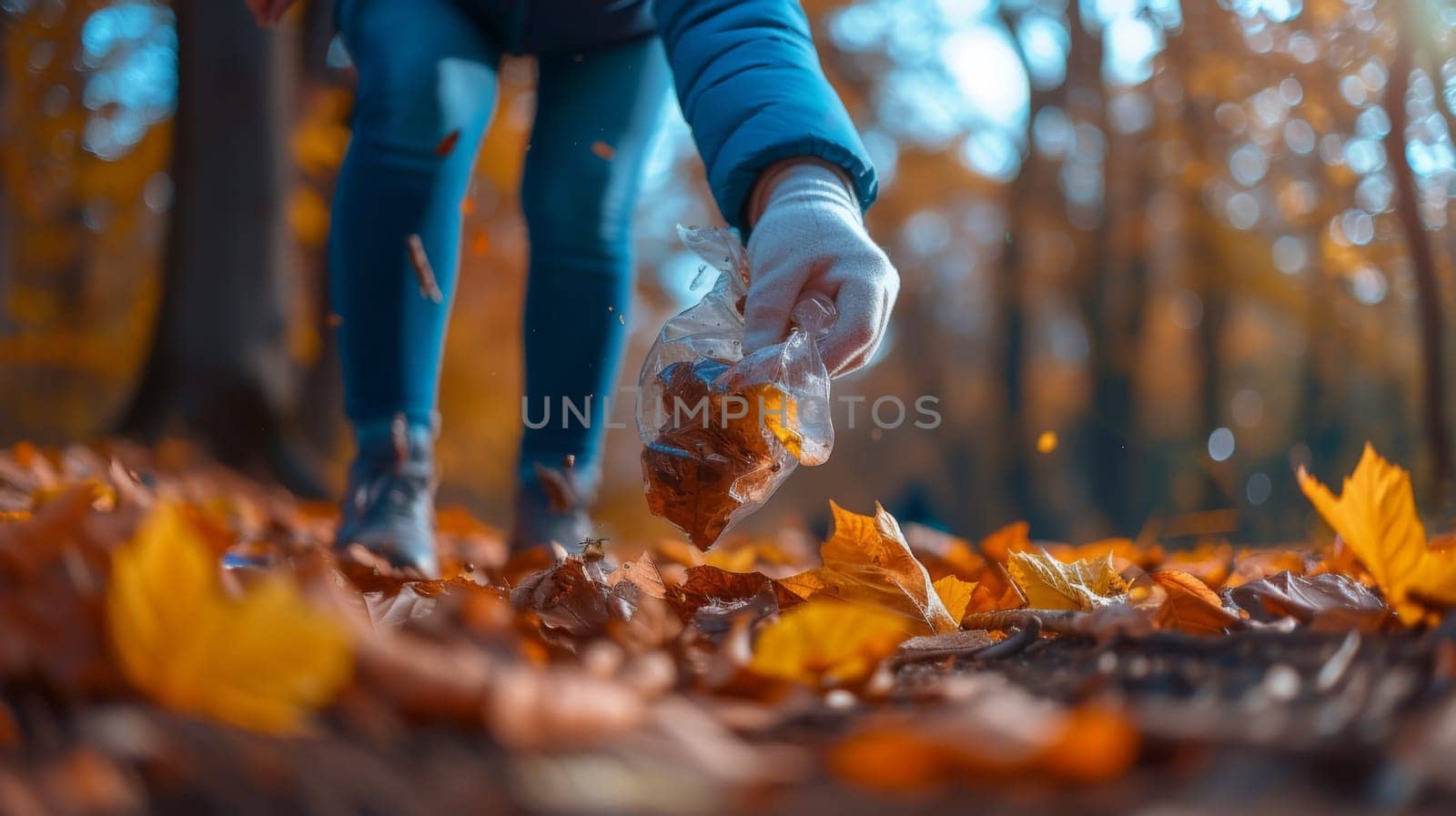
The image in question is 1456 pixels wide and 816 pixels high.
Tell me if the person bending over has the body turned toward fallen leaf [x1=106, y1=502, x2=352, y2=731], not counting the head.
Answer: yes

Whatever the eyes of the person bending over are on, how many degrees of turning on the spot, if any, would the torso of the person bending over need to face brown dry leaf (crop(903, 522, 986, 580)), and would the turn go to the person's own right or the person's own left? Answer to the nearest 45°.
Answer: approximately 90° to the person's own left

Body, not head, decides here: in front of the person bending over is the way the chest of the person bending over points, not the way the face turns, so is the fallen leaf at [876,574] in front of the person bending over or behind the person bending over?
in front

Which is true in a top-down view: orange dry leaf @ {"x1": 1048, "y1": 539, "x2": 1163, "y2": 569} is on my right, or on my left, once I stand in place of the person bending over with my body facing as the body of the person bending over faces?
on my left

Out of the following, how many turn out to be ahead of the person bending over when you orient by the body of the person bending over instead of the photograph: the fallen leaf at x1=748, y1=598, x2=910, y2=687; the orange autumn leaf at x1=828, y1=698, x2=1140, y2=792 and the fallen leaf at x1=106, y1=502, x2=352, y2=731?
3

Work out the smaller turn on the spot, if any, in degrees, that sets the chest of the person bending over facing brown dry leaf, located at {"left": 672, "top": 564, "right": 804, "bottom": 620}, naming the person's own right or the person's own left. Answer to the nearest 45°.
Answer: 0° — they already face it

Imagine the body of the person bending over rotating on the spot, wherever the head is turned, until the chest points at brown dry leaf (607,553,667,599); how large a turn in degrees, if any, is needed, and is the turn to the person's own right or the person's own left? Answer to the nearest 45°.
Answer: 0° — they already face it

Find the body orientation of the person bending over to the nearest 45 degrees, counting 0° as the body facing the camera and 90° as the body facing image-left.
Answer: approximately 0°

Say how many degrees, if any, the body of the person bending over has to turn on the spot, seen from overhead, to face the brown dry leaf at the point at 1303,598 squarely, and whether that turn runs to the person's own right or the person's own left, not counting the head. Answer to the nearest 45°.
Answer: approximately 45° to the person's own left

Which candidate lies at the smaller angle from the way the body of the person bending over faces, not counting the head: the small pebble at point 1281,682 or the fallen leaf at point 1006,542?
the small pebble

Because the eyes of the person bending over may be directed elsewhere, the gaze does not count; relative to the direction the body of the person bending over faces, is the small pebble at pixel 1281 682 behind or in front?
in front

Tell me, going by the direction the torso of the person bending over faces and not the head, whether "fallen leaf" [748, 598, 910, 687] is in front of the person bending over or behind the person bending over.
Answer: in front
